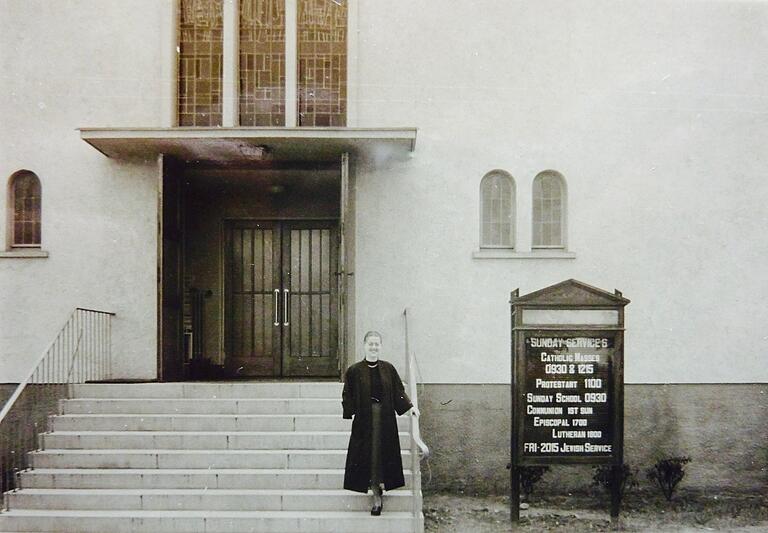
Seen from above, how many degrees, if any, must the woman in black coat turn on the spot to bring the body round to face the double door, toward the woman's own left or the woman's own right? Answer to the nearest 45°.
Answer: approximately 180°

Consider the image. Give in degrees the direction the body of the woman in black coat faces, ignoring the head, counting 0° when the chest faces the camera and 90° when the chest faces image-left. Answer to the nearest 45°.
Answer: approximately 0°

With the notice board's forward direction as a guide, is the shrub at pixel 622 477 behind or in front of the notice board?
behind

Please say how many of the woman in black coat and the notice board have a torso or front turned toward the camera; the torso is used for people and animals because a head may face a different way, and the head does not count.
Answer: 2

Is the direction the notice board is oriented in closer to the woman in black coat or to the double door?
the woman in black coat

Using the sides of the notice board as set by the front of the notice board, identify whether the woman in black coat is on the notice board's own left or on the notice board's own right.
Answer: on the notice board's own right

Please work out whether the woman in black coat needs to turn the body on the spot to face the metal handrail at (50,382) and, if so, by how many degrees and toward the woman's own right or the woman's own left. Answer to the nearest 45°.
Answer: approximately 135° to the woman's own right

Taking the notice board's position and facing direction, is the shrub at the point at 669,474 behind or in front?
behind
